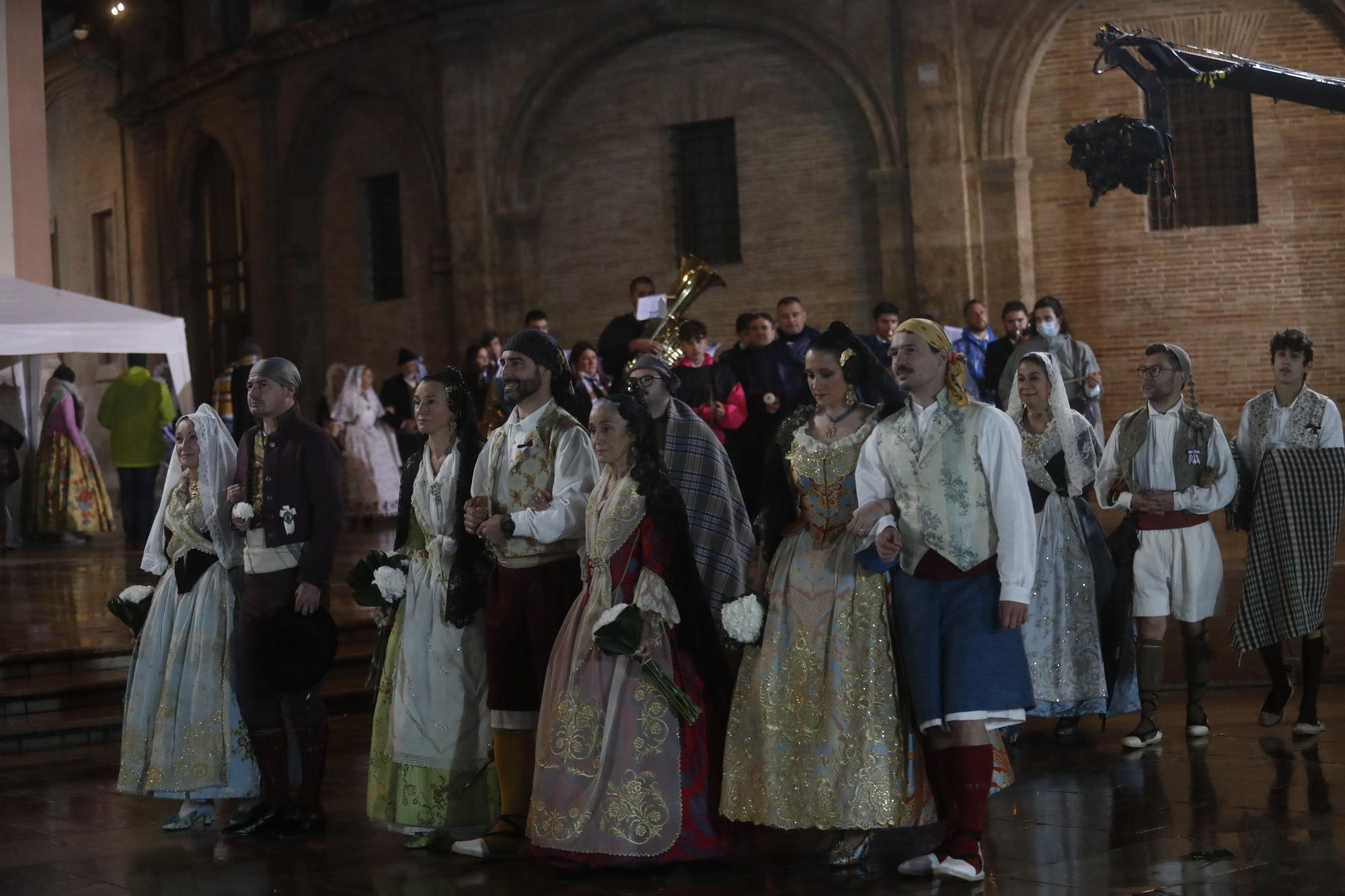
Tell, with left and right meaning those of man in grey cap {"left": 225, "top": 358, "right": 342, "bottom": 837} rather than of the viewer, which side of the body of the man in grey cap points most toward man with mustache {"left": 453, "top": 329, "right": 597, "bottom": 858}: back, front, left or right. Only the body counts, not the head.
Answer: left

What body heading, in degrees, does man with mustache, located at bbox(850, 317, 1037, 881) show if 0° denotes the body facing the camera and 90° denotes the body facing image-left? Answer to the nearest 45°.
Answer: approximately 45°

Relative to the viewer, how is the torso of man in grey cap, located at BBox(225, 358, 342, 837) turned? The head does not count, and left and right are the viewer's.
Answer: facing the viewer and to the left of the viewer

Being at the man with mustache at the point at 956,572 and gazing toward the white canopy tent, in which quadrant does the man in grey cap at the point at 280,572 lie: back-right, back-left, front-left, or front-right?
front-left

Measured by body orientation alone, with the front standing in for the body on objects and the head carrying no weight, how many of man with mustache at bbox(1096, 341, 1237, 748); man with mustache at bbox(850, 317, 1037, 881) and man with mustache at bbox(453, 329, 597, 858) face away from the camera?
0

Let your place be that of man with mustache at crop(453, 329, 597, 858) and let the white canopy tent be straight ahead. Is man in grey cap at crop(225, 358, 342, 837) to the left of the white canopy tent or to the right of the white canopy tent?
left

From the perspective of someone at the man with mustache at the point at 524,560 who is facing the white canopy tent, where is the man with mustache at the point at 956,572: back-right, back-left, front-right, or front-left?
back-right

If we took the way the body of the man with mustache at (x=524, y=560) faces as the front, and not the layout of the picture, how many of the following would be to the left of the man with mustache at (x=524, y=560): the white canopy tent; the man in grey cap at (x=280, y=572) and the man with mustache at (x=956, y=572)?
1

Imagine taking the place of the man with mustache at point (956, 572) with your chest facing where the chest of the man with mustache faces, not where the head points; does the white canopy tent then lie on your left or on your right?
on your right

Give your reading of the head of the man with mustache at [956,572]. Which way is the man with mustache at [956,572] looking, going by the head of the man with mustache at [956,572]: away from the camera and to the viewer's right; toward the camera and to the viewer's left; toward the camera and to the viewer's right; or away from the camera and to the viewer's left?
toward the camera and to the viewer's left

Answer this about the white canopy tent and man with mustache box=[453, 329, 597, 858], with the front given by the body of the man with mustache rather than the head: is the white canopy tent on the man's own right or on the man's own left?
on the man's own right

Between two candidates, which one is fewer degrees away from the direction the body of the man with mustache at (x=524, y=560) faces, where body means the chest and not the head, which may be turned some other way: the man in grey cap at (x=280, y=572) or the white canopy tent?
the man in grey cap

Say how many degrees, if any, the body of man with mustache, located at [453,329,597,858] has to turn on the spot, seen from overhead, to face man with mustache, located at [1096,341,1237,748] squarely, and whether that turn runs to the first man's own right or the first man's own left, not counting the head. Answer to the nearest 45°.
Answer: approximately 180°

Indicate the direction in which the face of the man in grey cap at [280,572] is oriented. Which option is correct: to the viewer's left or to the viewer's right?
to the viewer's left

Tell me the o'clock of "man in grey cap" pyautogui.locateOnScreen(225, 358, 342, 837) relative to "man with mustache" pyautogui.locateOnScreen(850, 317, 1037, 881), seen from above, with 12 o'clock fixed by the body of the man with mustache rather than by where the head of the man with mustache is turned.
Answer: The man in grey cap is roughly at 2 o'clock from the man with mustache.

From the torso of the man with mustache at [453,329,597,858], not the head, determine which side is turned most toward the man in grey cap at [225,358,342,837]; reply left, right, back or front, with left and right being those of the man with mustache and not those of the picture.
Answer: right

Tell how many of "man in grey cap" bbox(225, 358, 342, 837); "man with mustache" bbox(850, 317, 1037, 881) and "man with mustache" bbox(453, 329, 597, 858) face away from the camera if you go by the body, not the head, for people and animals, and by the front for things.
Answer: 0
